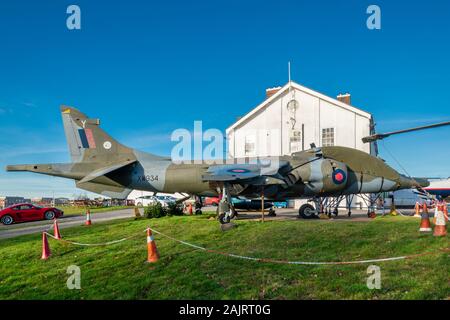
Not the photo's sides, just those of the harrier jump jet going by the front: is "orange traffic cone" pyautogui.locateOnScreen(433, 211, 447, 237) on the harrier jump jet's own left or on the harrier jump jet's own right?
on the harrier jump jet's own right

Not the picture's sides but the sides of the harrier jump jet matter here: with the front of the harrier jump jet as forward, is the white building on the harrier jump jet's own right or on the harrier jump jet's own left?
on the harrier jump jet's own left

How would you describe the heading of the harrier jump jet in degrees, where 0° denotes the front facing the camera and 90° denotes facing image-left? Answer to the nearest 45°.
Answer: approximately 270°

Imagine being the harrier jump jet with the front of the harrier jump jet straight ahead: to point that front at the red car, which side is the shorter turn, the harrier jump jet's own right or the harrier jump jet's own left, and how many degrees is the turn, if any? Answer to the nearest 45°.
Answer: approximately 135° to the harrier jump jet's own left

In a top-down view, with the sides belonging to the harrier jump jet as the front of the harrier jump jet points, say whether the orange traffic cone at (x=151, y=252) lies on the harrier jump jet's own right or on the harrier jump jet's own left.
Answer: on the harrier jump jet's own right

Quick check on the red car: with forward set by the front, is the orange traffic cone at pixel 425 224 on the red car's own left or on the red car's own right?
on the red car's own right
